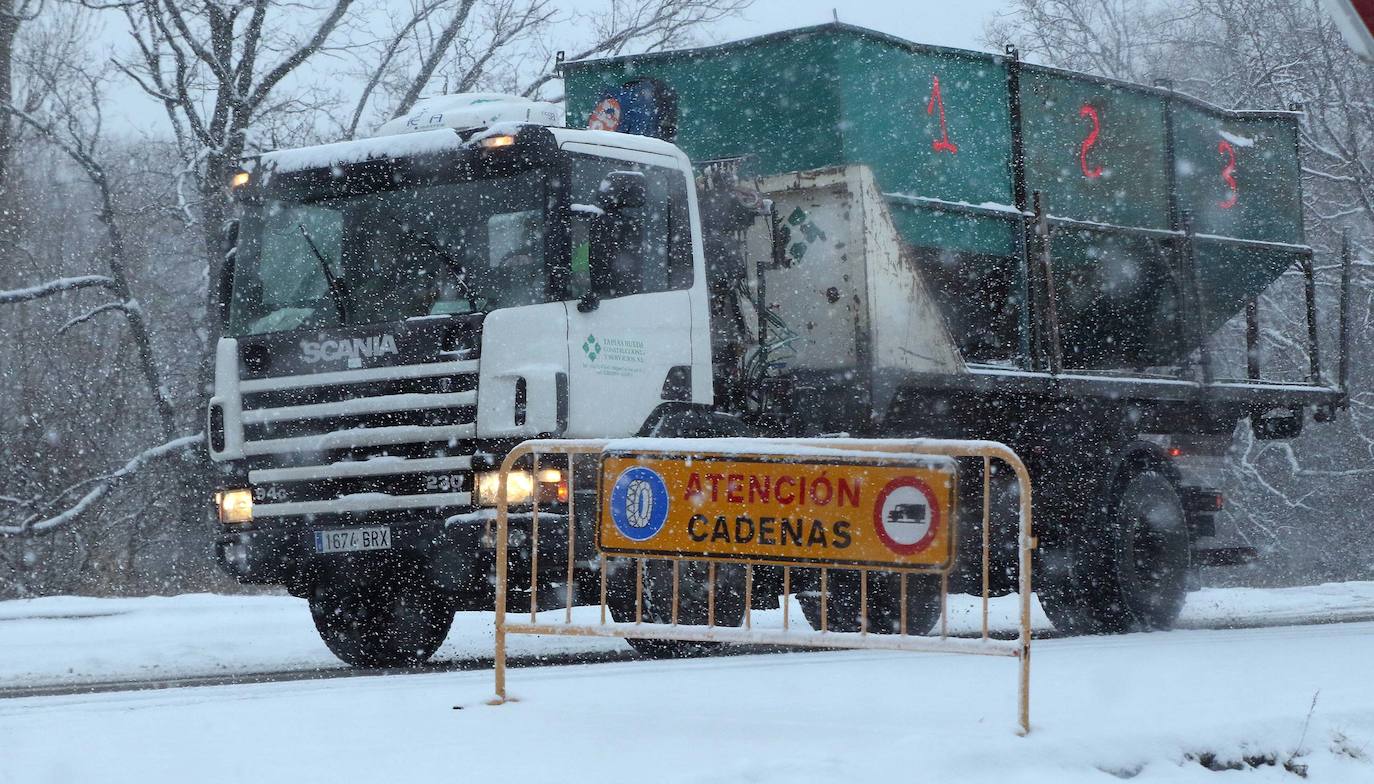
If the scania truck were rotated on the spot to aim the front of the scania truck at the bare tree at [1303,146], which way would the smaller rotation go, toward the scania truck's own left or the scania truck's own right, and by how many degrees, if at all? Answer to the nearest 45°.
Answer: approximately 180°

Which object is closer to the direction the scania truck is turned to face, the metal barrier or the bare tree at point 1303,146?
the metal barrier

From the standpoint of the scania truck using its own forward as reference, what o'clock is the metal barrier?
The metal barrier is roughly at 10 o'clock from the scania truck.

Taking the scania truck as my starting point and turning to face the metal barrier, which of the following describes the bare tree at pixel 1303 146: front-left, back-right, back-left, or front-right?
back-left

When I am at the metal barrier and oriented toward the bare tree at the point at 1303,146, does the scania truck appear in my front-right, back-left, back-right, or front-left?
front-left

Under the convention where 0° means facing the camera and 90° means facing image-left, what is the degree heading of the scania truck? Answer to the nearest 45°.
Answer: approximately 45°
